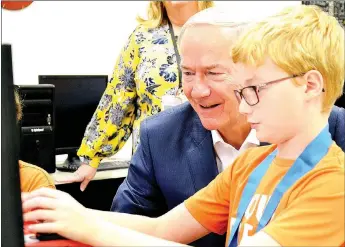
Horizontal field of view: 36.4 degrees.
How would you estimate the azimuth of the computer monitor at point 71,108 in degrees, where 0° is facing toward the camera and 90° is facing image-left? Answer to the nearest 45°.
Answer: approximately 0°

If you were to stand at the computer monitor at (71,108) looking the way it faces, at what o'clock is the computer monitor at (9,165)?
the computer monitor at (9,165) is roughly at 12 o'clock from the computer monitor at (71,108).
